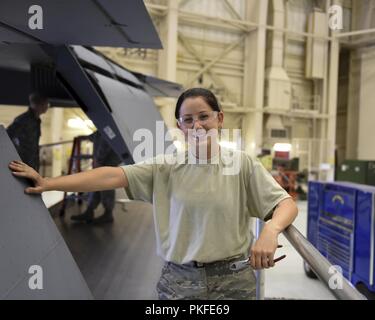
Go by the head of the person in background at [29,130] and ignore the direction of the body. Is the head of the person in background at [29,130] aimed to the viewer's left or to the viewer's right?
to the viewer's right

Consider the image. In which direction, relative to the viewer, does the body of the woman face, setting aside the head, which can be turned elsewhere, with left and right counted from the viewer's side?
facing the viewer

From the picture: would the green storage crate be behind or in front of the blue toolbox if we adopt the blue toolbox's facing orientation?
behind

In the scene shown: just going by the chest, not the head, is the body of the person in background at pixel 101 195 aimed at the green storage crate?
no

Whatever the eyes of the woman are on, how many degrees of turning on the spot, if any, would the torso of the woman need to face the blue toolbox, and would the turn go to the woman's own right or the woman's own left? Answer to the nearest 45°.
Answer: approximately 135° to the woman's own left

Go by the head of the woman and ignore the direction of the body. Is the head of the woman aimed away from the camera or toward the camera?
toward the camera

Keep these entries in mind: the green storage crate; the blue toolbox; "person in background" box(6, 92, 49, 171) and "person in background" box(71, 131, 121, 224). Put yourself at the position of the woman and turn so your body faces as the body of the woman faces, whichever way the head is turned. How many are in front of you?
0

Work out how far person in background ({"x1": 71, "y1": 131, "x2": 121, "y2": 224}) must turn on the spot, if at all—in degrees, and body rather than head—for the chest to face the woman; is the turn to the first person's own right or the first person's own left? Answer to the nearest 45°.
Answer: approximately 90° to the first person's own left

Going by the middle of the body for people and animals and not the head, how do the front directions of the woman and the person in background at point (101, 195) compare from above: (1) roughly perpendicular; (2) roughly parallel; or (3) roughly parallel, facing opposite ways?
roughly perpendicular

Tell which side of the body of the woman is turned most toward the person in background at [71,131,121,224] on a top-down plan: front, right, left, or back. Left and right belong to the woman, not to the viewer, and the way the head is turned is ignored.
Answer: back

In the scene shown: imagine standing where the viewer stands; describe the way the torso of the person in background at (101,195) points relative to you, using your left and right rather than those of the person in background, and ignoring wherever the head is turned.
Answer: facing to the left of the viewer

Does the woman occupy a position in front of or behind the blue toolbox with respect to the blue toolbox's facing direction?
in front
